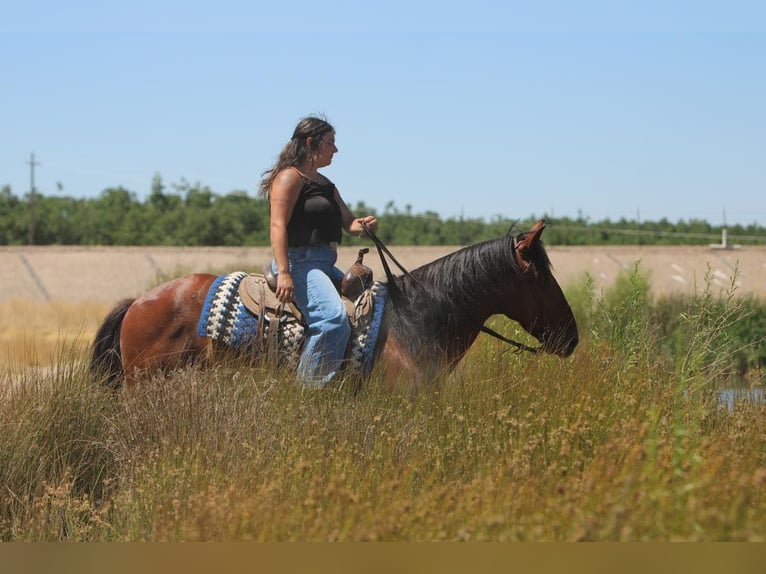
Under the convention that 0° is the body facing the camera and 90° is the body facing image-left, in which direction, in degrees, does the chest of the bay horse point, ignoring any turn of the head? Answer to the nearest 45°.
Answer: approximately 270°

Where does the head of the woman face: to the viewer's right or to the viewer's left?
to the viewer's right
